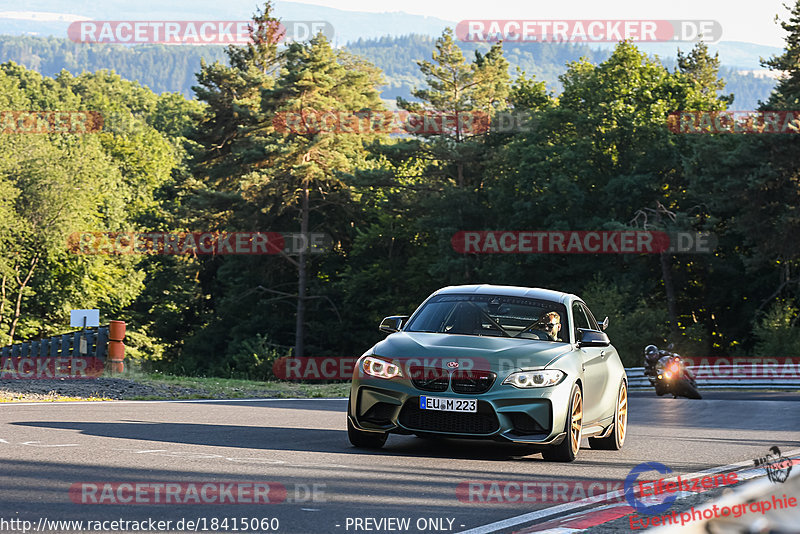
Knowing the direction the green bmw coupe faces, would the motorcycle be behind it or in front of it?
behind

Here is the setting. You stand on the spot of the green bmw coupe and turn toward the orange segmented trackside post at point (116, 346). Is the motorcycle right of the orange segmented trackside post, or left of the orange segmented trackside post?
right

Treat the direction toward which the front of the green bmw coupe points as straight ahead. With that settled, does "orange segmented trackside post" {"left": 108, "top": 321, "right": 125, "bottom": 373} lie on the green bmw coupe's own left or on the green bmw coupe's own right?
on the green bmw coupe's own right

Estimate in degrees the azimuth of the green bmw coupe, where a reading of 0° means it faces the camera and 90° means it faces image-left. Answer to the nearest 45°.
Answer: approximately 45°

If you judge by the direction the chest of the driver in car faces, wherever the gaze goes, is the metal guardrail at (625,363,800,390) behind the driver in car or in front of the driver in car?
behind

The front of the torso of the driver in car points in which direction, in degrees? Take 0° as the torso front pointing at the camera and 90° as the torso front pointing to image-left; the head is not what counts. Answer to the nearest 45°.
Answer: approximately 45°

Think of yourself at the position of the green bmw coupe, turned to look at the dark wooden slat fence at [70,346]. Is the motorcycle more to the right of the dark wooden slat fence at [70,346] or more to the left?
right
